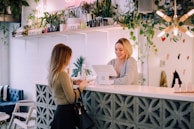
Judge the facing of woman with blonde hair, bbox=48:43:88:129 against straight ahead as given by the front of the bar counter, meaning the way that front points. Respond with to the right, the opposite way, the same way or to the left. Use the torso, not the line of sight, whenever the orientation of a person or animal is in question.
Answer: the opposite way

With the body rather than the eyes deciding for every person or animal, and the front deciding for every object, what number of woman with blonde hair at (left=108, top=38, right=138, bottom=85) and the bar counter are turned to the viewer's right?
0

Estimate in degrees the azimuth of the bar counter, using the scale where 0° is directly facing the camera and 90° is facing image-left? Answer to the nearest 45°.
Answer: approximately 45°

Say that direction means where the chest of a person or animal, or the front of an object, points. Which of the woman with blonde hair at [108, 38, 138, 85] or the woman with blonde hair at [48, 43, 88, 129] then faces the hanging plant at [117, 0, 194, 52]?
the woman with blonde hair at [48, 43, 88, 129]

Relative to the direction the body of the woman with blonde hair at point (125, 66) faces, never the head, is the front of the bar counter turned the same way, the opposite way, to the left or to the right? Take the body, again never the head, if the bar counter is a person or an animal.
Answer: the same way

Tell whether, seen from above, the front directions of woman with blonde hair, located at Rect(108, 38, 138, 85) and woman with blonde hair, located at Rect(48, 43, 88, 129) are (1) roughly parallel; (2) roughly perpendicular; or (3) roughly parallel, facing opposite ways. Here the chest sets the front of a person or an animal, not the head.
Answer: roughly parallel, facing opposite ways

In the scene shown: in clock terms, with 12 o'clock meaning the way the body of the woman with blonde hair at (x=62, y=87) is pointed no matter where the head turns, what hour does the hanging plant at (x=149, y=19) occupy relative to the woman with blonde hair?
The hanging plant is roughly at 12 o'clock from the woman with blonde hair.

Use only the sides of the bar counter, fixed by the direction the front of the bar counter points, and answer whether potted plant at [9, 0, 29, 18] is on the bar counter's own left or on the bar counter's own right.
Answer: on the bar counter's own right

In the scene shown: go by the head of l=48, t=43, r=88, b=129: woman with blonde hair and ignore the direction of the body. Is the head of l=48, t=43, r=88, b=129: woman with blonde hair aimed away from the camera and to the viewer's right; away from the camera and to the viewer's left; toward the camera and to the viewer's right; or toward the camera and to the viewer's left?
away from the camera and to the viewer's right

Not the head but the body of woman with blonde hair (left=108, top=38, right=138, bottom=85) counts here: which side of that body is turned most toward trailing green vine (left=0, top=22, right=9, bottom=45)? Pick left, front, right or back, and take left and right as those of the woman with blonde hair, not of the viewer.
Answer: right

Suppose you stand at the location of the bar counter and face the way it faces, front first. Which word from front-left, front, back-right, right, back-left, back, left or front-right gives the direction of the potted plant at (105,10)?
back-right

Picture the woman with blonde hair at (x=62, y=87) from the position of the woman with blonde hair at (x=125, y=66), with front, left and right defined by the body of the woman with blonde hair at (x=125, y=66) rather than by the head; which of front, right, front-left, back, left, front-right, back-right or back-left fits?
front

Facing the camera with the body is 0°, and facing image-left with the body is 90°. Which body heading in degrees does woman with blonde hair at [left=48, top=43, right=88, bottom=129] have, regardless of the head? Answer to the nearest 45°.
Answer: approximately 225°

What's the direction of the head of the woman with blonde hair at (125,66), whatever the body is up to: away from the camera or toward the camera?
toward the camera

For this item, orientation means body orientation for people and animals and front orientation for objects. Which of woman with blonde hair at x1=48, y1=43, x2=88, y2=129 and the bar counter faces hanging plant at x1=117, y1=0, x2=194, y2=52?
the woman with blonde hair
